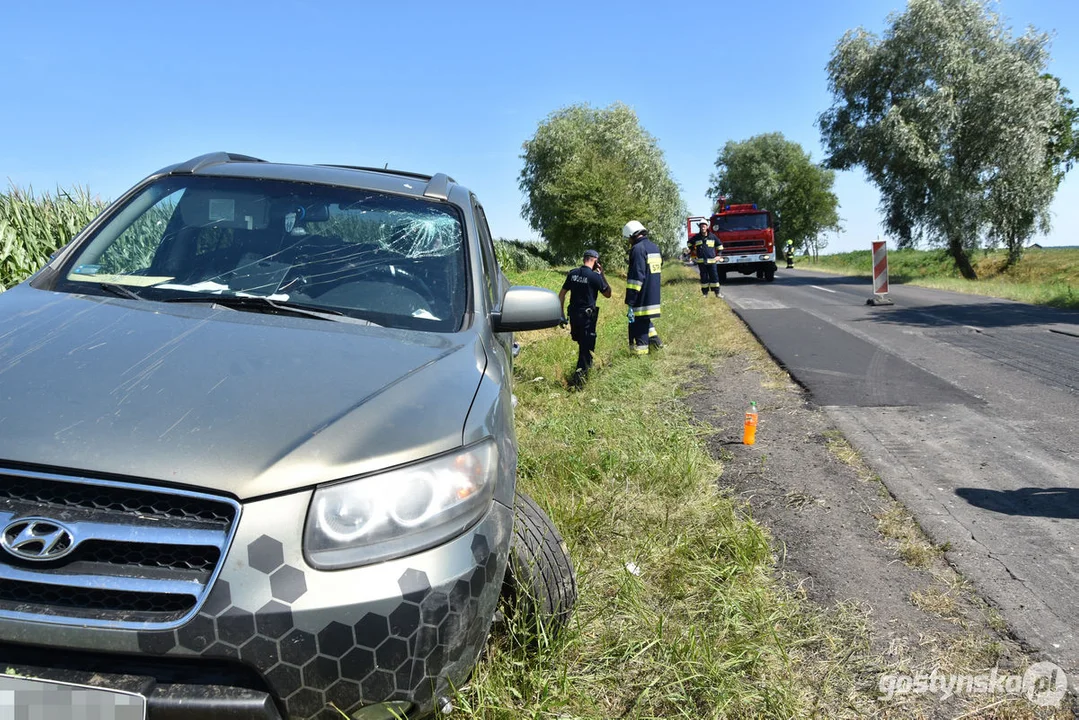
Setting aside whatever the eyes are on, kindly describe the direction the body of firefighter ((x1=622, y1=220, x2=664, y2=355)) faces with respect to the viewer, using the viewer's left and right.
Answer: facing away from the viewer and to the left of the viewer

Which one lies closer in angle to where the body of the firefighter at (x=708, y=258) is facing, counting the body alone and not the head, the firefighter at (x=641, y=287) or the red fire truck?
the firefighter

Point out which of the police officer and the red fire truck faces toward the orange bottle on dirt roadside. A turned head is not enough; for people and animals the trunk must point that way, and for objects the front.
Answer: the red fire truck

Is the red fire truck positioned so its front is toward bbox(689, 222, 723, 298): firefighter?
yes

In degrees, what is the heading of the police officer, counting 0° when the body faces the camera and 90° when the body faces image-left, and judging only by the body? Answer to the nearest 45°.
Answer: approximately 225°

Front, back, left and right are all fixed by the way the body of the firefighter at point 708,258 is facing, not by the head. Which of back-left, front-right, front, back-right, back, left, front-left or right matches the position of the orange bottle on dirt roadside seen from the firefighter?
front

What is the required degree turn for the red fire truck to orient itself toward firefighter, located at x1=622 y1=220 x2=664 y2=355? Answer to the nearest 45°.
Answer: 0° — it already faces them

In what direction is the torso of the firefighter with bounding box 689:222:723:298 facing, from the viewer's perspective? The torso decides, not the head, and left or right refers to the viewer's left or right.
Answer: facing the viewer

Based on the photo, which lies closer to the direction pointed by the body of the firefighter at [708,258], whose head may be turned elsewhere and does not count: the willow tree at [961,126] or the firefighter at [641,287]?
the firefighter

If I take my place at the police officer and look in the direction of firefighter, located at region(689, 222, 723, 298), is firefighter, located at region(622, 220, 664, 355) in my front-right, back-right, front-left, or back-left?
front-right

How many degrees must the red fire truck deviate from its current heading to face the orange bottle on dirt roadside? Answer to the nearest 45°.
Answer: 0° — it already faces it

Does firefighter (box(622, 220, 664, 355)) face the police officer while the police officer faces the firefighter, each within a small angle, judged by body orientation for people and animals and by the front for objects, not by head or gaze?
no

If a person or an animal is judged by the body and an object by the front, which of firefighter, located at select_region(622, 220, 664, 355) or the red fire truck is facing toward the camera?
the red fire truck

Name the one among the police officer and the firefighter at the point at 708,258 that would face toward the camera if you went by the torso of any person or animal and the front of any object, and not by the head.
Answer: the firefighter

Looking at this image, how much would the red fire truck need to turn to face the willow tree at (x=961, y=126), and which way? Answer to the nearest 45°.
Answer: approximately 90° to its left

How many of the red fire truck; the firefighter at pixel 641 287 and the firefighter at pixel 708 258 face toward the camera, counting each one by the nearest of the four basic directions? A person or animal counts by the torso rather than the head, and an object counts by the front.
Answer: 2

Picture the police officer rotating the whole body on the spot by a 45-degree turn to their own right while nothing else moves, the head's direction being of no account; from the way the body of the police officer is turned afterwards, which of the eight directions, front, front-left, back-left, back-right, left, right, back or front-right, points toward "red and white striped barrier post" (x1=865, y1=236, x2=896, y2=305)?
front-left

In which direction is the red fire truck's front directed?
toward the camera
